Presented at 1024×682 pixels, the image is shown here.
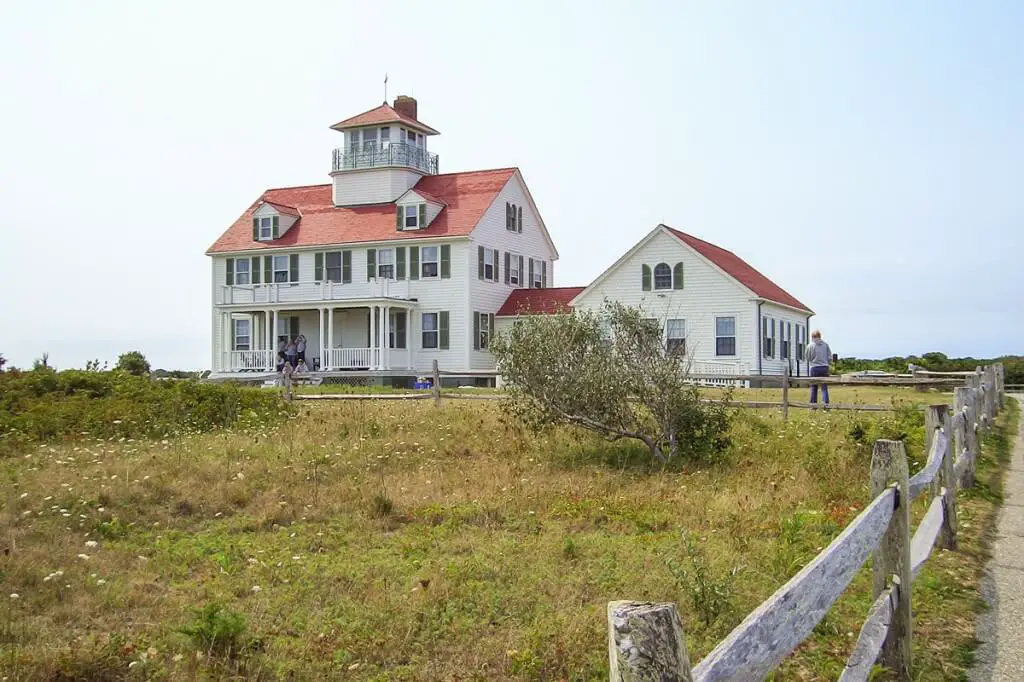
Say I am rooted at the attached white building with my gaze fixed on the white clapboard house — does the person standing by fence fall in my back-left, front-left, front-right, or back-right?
back-left

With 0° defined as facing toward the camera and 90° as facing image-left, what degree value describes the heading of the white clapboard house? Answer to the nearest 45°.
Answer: approximately 45°

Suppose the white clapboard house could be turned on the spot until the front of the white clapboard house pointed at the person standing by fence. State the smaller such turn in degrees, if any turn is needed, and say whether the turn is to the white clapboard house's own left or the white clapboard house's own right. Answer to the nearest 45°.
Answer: approximately 90° to the white clapboard house's own left

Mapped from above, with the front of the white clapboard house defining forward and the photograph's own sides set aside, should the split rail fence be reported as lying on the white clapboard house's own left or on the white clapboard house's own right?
on the white clapboard house's own left
